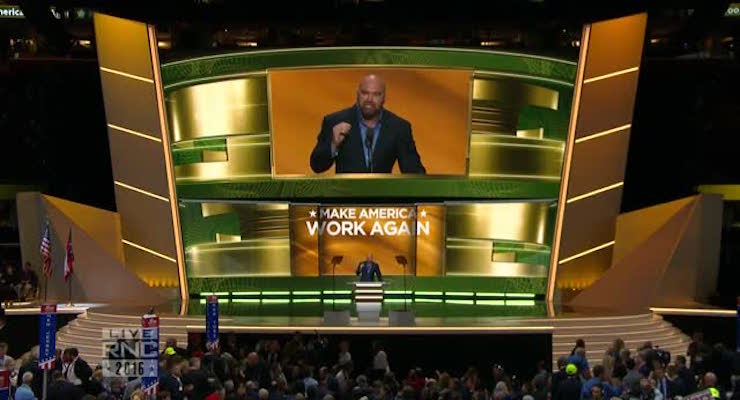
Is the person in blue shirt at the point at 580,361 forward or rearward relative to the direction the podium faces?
forward

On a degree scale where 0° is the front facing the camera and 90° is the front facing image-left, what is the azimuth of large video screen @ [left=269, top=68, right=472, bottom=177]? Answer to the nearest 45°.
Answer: approximately 0°

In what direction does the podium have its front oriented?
toward the camera

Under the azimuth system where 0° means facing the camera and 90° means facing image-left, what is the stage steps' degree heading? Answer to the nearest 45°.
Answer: approximately 0°

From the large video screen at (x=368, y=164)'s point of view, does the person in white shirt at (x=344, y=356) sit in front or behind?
in front

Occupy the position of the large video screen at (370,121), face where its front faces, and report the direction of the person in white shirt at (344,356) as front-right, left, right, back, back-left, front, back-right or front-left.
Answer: front

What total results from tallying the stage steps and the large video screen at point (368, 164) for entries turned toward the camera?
2

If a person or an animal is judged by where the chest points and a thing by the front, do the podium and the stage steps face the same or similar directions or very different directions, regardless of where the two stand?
same or similar directions

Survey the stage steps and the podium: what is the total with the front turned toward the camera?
2

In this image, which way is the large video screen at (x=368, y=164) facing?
toward the camera

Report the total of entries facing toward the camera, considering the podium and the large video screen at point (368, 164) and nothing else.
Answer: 2

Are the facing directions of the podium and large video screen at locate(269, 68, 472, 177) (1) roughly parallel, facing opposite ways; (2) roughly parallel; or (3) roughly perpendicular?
roughly parallel
